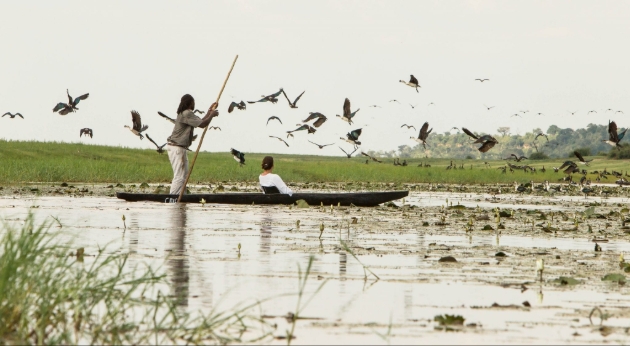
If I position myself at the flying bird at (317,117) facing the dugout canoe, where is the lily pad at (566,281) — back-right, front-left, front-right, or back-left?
front-left

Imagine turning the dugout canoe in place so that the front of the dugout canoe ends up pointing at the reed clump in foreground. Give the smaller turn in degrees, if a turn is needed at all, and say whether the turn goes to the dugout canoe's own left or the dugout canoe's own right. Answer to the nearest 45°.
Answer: approximately 90° to the dugout canoe's own right

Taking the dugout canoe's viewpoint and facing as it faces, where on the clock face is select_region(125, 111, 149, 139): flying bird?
The flying bird is roughly at 7 o'clock from the dugout canoe.

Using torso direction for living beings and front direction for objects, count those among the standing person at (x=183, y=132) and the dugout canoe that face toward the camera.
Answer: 0

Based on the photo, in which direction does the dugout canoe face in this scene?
to the viewer's right

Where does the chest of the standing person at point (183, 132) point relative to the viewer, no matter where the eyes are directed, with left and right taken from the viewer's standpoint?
facing away from the viewer and to the right of the viewer

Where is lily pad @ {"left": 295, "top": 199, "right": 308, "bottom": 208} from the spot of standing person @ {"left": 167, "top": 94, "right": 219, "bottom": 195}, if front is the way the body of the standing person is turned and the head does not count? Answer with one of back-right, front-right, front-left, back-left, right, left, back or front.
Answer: front-right

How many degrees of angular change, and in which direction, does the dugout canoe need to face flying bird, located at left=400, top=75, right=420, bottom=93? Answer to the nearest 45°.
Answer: approximately 45° to its left

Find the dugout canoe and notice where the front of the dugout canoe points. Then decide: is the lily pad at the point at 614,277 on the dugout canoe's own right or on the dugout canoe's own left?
on the dugout canoe's own right
